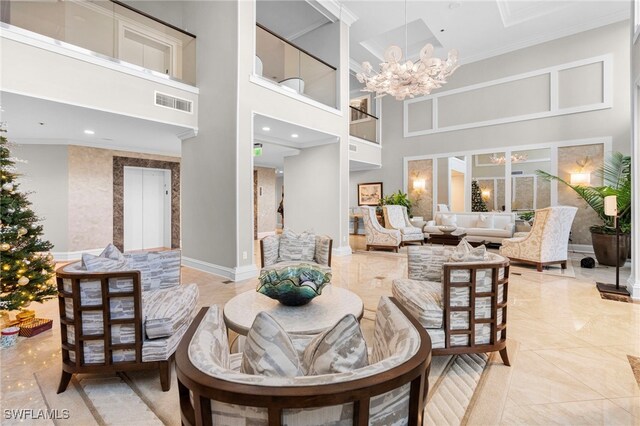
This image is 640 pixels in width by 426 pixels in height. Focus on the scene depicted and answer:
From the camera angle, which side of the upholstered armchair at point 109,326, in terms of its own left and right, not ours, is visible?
right

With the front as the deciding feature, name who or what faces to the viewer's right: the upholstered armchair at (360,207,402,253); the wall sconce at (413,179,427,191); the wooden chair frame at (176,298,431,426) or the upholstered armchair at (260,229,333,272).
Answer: the upholstered armchair at (360,207,402,253)

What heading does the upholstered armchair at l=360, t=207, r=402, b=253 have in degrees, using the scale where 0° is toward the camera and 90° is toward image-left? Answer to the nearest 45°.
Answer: approximately 270°

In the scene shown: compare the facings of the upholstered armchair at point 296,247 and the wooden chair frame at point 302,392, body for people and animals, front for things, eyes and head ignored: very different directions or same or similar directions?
very different directions

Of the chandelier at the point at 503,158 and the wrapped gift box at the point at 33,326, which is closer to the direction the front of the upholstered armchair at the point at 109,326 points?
the chandelier

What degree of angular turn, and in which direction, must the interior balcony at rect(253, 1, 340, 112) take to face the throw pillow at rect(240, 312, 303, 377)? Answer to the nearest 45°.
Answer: approximately 45° to its right

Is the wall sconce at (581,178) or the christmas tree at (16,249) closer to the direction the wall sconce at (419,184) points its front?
the christmas tree

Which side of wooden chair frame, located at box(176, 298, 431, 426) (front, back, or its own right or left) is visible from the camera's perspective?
back

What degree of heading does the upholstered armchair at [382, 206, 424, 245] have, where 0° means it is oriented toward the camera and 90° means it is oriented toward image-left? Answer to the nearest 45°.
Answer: approximately 315°

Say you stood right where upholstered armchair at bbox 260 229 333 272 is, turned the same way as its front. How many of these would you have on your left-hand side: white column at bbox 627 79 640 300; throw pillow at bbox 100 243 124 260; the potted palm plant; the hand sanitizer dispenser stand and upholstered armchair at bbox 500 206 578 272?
4

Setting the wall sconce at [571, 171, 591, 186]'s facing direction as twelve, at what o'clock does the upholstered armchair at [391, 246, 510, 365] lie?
The upholstered armchair is roughly at 12 o'clock from the wall sconce.

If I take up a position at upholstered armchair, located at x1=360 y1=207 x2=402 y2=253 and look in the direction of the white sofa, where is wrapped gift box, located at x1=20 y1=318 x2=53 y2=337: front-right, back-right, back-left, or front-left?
back-right

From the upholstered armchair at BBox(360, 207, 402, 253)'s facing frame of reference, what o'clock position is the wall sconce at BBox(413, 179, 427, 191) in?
The wall sconce is roughly at 10 o'clock from the upholstered armchair.

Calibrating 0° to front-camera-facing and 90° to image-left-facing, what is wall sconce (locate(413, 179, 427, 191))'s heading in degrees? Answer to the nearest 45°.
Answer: approximately 0°
